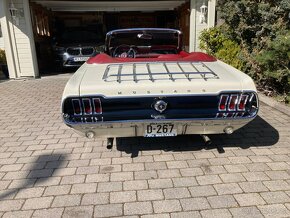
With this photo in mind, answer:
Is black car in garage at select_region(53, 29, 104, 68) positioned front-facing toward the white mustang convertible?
yes

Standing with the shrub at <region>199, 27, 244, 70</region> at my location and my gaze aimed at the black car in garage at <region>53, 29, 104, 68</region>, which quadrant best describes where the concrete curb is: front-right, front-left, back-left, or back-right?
back-left

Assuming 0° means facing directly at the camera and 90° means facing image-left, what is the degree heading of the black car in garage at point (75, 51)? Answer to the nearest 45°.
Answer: approximately 0°

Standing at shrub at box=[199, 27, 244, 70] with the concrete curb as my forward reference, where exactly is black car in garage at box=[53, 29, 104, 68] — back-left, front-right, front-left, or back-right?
back-right

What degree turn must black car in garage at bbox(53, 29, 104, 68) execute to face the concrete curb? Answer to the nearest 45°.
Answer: approximately 45° to its left

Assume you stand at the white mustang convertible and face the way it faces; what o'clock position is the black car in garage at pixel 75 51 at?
The black car in garage is roughly at 11 o'clock from the white mustang convertible.

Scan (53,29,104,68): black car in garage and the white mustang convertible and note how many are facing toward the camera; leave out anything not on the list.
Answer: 1

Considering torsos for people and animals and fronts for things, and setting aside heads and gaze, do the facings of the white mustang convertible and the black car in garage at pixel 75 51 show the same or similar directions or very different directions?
very different directions

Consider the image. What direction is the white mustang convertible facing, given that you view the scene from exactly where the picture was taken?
facing away from the viewer
